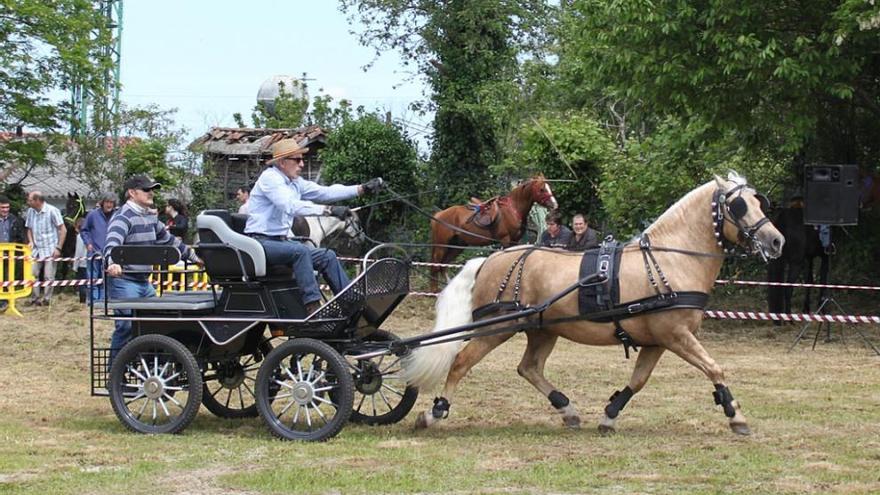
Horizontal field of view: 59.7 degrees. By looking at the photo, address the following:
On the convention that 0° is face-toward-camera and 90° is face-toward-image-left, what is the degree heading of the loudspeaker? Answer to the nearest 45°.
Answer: approximately 45°

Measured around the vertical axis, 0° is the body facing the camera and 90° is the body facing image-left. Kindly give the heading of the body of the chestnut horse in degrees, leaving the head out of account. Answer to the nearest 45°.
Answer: approximately 270°

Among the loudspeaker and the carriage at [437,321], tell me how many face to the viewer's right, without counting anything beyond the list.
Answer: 1

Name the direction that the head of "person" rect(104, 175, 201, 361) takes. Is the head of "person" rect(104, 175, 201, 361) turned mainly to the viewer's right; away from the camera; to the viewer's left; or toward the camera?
to the viewer's right

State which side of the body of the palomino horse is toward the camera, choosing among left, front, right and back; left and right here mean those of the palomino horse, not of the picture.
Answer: right

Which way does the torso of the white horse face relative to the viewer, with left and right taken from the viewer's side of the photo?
facing to the right of the viewer

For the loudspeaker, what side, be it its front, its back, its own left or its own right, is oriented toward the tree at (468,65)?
right
